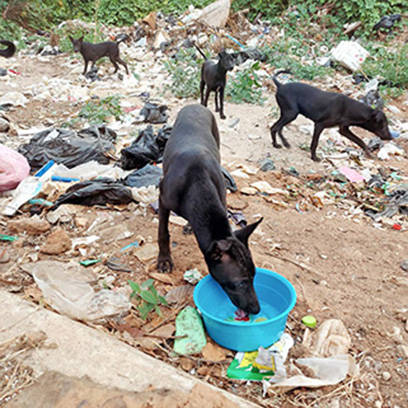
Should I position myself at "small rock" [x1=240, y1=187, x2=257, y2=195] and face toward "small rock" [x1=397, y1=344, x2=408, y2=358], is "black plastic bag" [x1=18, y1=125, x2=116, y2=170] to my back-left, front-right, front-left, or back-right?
back-right

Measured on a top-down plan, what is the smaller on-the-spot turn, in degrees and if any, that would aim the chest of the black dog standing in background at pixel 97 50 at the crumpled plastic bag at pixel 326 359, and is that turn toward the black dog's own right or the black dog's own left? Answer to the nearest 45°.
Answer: approximately 90° to the black dog's own left

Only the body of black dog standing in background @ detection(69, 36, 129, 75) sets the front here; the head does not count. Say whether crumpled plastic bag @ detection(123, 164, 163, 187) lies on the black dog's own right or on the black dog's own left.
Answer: on the black dog's own left

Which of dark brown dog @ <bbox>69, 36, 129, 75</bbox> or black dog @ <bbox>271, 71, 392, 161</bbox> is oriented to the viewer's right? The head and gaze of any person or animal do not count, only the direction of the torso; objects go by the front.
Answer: black dog @ <bbox>271, 71, 392, 161</bbox>

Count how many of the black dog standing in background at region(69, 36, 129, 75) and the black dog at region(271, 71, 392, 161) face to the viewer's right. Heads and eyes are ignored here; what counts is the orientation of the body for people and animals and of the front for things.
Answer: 1

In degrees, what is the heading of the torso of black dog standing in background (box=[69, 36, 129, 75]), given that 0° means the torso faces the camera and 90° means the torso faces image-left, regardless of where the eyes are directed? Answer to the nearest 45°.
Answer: approximately 90°

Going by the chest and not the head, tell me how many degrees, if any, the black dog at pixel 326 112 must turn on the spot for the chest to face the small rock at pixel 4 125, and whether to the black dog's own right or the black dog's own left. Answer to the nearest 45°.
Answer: approximately 180°

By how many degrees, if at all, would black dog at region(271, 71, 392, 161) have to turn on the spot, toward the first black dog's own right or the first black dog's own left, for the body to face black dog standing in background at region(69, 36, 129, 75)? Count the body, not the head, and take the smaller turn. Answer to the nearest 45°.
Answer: approximately 135° to the first black dog's own left

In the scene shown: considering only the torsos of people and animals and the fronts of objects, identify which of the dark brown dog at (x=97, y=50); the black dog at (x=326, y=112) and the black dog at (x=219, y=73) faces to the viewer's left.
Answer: the dark brown dog at (x=97, y=50)

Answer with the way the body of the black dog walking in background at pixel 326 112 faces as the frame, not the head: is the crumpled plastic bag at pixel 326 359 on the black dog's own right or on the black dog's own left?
on the black dog's own right

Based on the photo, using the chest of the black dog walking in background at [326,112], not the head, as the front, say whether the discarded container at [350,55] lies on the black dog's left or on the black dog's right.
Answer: on the black dog's left

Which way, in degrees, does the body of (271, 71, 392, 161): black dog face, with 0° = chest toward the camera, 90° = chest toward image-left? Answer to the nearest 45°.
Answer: approximately 270°
